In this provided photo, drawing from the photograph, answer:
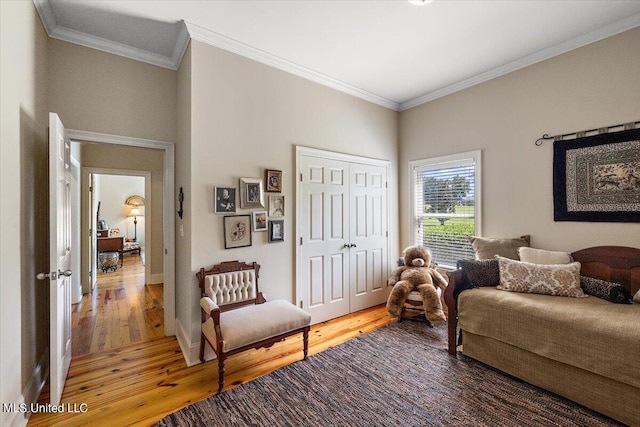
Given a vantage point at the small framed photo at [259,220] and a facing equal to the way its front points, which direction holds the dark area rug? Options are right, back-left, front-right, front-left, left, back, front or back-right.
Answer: front

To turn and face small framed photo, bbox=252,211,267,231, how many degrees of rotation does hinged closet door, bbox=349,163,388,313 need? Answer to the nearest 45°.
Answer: approximately 90° to its right

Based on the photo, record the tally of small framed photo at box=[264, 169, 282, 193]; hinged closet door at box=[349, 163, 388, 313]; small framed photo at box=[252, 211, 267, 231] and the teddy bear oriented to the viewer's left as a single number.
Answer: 0

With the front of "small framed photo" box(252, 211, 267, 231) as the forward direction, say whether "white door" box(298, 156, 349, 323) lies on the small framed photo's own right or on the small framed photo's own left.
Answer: on the small framed photo's own left

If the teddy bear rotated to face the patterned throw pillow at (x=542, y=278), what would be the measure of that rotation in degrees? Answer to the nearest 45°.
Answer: approximately 45° to its left

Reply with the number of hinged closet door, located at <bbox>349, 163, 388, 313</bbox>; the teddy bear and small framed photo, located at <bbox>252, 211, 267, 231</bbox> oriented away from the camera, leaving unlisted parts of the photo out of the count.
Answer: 0

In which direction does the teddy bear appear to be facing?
toward the camera

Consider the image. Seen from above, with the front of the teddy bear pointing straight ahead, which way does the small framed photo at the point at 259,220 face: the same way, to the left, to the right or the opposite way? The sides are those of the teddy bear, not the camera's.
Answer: to the left

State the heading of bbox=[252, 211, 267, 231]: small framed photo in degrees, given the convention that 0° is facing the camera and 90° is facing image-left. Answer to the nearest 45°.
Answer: approximately 315°

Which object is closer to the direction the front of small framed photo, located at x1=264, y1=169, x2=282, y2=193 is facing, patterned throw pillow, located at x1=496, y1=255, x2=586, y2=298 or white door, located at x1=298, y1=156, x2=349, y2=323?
the patterned throw pillow

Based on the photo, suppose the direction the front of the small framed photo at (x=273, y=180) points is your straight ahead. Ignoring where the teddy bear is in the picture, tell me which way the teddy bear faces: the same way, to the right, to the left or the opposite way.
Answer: to the right

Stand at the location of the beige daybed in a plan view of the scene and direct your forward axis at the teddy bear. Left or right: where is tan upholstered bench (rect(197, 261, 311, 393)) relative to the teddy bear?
left

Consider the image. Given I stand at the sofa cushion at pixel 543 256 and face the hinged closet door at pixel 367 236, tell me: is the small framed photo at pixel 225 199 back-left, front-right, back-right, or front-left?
front-left

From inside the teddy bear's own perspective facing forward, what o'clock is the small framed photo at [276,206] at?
The small framed photo is roughly at 2 o'clock from the teddy bear.

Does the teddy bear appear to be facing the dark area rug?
yes

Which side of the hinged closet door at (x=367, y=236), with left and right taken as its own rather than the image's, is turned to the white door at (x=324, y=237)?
right

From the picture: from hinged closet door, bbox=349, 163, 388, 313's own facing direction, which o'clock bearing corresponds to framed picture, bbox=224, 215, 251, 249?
The framed picture is roughly at 3 o'clock from the hinged closet door.

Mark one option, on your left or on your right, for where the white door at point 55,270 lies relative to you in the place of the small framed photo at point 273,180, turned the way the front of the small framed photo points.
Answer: on your right

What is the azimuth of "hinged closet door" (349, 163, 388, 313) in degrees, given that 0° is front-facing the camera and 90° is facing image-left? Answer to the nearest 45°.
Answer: approximately 315°
